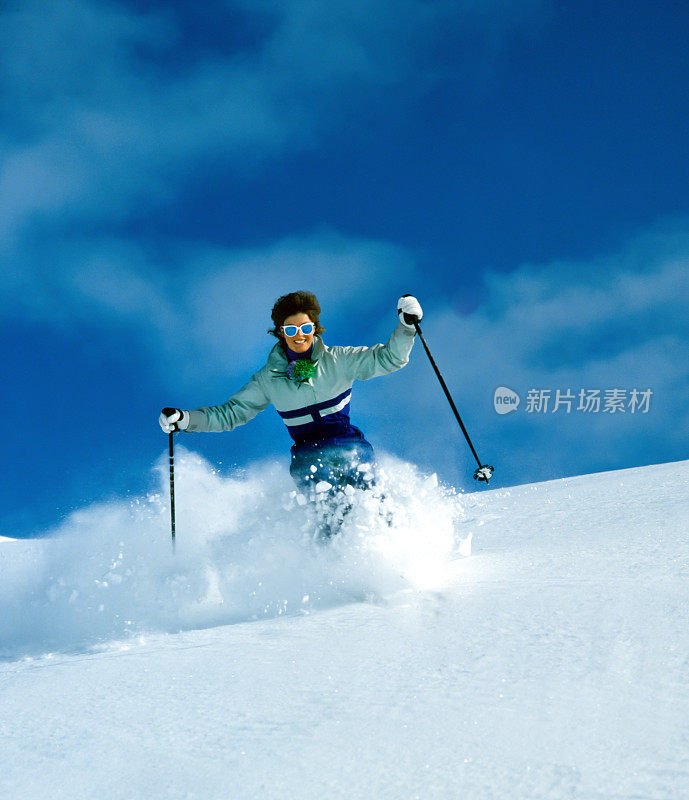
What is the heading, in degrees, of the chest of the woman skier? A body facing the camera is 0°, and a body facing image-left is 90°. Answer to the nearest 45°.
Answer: approximately 0°
